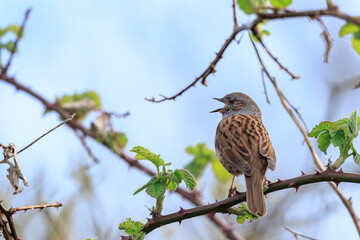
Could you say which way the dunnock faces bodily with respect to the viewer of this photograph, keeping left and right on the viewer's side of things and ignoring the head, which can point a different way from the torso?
facing away from the viewer and to the left of the viewer

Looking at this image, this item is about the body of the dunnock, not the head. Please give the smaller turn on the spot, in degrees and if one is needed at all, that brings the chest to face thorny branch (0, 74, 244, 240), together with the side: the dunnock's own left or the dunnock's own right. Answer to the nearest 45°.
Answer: approximately 45° to the dunnock's own left
